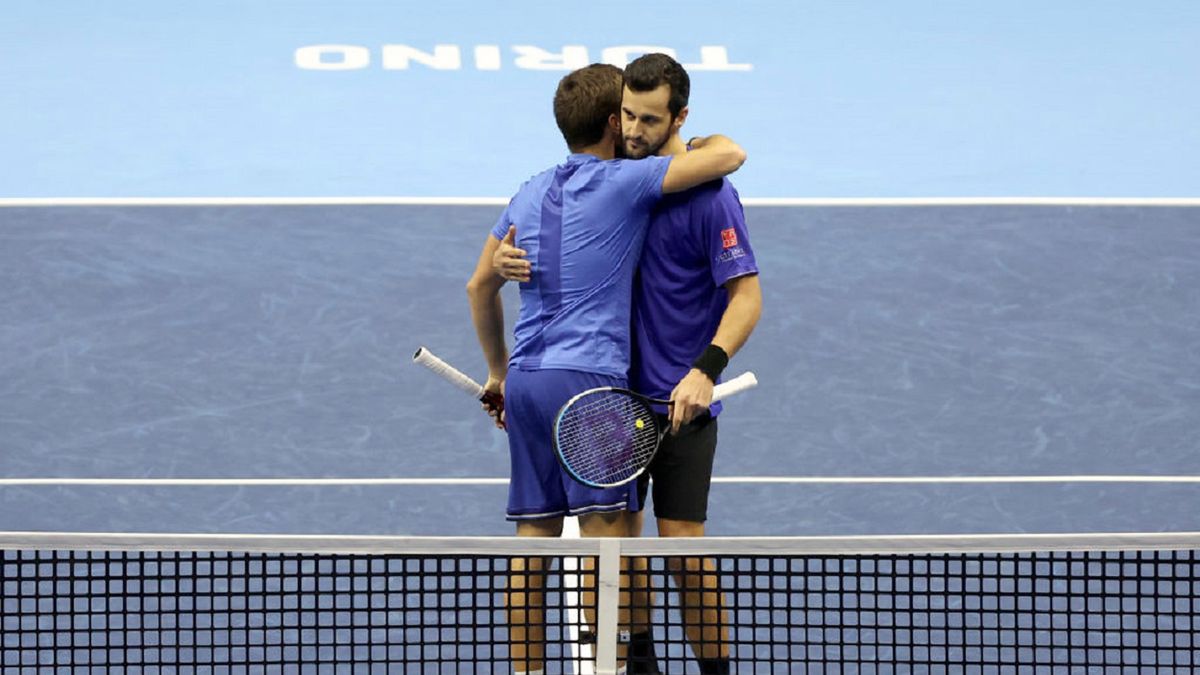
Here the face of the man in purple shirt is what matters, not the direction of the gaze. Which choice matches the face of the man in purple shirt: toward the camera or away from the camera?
toward the camera

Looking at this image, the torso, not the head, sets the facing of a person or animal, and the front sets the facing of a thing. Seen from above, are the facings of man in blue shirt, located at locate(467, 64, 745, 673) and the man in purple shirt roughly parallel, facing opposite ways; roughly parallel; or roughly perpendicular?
roughly parallel, facing opposite ways

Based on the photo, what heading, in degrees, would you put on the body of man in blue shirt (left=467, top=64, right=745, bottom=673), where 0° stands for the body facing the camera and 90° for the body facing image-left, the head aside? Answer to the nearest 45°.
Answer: approximately 225°

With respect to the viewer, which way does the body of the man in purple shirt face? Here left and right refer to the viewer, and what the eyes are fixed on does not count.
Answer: facing the viewer and to the left of the viewer

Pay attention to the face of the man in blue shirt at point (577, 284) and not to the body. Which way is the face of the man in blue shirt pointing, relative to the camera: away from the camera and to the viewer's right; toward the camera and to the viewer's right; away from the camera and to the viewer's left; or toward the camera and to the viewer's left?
away from the camera and to the viewer's right
